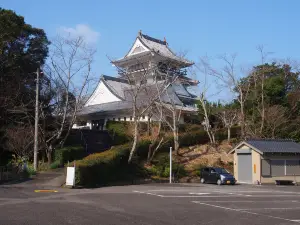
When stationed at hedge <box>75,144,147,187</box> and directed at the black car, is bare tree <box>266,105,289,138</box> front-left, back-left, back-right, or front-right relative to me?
front-left

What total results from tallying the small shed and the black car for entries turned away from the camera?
0

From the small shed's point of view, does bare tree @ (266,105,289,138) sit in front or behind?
behind

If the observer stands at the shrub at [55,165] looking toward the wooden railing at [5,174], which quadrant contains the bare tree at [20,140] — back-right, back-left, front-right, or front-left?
front-right

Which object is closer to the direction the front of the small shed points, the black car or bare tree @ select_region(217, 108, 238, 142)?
the black car

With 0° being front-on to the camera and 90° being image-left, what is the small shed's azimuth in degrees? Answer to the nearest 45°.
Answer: approximately 45°

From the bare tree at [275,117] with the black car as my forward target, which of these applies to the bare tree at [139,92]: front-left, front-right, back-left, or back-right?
front-right
